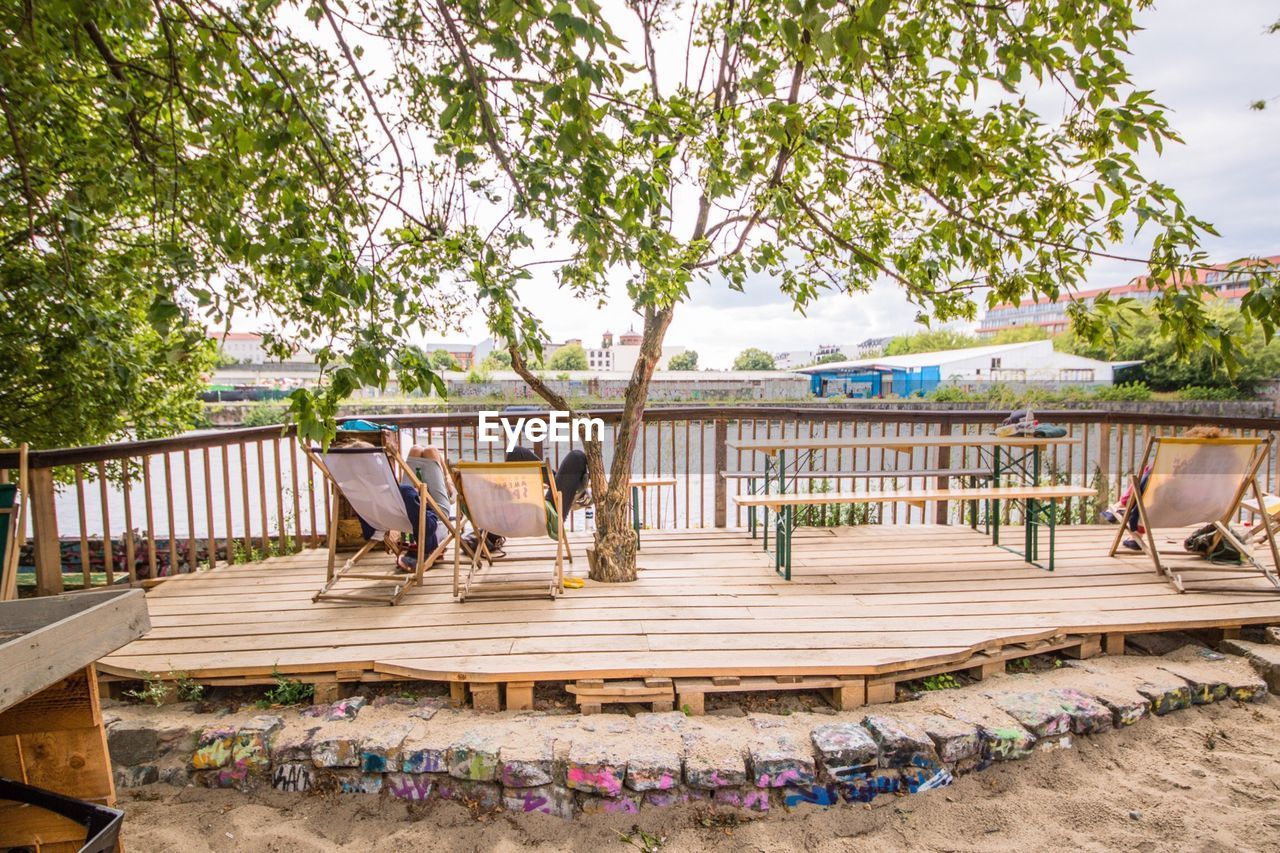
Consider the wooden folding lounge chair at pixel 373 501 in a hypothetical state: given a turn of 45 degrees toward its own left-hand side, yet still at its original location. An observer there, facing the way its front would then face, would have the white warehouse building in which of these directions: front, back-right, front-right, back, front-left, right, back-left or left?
front-right

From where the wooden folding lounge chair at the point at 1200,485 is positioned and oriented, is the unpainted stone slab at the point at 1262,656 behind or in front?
behind

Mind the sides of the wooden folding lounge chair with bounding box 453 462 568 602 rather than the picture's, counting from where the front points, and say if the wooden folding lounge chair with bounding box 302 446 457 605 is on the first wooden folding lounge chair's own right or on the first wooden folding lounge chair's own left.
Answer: on the first wooden folding lounge chair's own left

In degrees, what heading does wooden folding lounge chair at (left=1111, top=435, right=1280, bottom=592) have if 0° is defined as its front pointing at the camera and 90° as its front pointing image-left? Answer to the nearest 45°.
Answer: approximately 135°

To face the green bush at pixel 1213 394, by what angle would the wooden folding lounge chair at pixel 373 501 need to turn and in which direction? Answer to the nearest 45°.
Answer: approximately 45° to its right

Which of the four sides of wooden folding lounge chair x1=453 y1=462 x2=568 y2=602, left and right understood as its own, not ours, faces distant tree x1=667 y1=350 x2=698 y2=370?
front

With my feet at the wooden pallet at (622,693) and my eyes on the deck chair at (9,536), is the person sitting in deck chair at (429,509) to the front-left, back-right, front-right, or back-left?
front-right

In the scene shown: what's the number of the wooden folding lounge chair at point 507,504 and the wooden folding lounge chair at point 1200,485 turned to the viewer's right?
0

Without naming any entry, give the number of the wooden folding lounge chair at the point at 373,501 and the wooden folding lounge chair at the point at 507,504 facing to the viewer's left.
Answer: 0

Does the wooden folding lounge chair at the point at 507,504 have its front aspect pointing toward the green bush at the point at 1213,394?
no

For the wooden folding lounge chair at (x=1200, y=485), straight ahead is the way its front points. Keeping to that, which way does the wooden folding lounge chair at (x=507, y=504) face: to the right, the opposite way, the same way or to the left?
the same way

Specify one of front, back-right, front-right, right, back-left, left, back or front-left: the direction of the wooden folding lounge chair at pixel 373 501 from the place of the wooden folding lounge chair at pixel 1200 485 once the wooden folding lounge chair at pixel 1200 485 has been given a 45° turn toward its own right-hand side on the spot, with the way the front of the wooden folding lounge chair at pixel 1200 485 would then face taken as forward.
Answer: back-left

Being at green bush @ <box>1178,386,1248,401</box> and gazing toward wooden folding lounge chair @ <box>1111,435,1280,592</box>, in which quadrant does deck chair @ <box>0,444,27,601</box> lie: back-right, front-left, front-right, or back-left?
front-right

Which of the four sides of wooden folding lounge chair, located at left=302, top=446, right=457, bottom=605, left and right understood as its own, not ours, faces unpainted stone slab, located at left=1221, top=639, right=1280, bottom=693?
right

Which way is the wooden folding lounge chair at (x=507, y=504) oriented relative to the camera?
away from the camera

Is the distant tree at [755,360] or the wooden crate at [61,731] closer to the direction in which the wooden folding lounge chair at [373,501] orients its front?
the distant tree

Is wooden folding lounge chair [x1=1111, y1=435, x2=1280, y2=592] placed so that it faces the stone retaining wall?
no

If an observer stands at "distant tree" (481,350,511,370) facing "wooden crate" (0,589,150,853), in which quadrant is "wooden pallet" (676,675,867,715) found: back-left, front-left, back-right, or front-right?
front-left

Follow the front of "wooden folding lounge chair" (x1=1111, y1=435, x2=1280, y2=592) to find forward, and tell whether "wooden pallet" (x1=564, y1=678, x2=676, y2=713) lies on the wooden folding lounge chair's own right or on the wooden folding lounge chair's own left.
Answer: on the wooden folding lounge chair's own left
